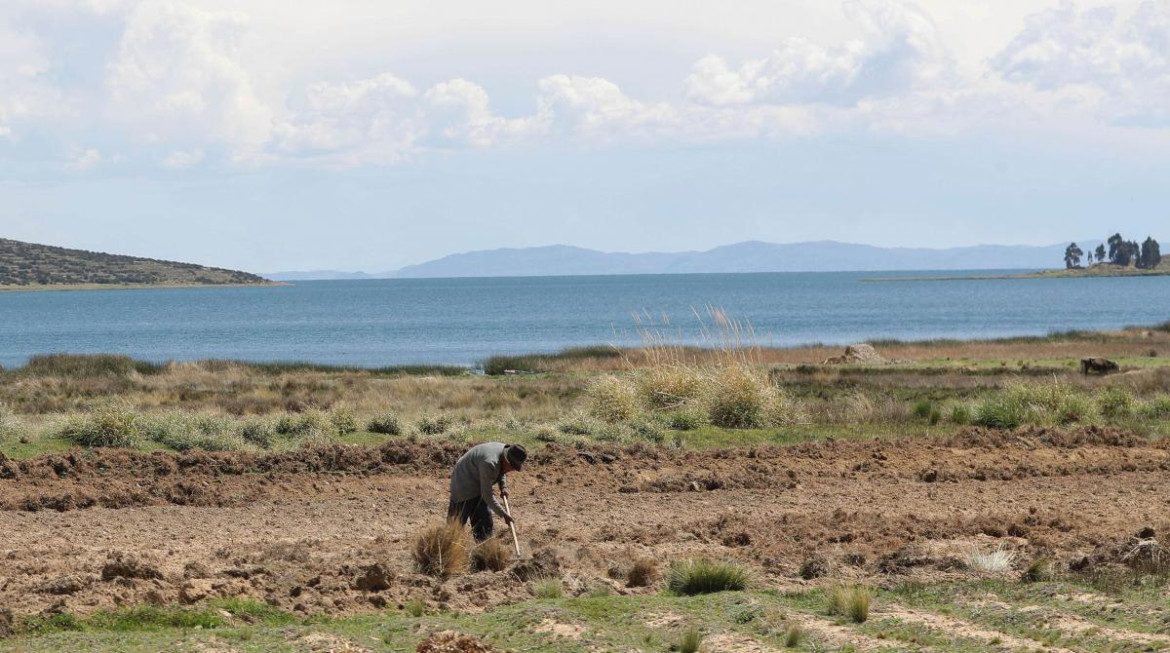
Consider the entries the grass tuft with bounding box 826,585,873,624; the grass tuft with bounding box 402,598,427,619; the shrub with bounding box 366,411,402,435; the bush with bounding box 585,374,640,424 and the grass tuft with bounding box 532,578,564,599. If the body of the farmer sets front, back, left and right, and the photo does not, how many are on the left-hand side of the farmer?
2

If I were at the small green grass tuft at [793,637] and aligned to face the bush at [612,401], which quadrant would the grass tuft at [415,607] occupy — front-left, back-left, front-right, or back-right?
front-left

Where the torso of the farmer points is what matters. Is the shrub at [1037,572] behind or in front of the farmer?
in front

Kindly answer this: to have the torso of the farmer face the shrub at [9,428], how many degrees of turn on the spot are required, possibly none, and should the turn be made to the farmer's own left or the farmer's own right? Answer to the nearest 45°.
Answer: approximately 135° to the farmer's own left

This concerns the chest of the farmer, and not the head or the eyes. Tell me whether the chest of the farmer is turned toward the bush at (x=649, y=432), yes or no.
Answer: no

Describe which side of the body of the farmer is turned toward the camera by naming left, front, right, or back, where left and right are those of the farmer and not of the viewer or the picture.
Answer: right

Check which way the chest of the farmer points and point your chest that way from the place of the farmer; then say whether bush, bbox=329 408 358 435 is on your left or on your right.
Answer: on your left

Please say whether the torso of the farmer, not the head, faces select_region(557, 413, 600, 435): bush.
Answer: no

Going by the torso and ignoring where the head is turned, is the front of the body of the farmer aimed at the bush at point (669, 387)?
no

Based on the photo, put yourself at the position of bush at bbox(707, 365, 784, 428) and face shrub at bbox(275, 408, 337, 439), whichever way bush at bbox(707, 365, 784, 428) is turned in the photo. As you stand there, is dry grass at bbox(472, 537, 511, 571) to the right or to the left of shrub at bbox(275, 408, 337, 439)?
left

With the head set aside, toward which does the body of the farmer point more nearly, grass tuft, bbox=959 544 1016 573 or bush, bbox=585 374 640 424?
the grass tuft
